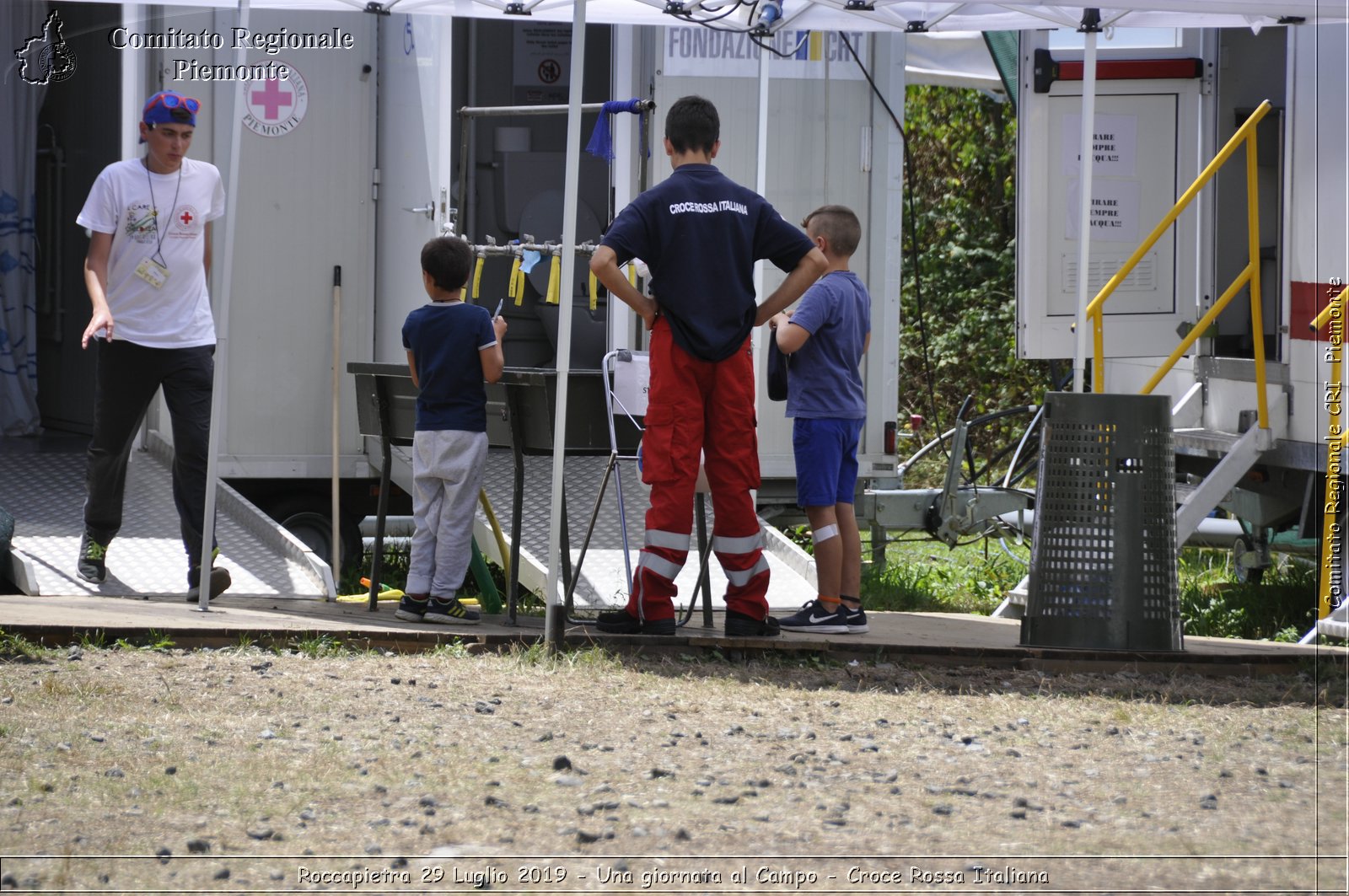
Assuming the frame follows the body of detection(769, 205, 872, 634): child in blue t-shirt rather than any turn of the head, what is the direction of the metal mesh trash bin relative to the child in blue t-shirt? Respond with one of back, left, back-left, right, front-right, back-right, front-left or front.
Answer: back-right

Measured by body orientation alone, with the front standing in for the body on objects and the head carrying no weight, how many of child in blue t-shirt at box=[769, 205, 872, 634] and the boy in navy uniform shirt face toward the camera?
0

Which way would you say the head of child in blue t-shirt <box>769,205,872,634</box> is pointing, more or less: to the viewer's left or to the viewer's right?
to the viewer's left

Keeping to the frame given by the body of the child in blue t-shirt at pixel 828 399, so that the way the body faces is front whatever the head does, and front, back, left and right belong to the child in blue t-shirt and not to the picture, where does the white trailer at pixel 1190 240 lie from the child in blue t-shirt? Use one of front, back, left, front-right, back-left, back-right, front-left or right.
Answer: right

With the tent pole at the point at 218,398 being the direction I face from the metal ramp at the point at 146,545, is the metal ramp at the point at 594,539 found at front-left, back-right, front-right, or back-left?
front-left

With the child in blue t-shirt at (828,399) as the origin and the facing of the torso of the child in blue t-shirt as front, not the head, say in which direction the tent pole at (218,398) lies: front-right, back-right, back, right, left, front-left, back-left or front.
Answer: front-left

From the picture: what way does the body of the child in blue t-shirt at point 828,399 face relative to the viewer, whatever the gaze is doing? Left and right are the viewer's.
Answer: facing away from the viewer and to the left of the viewer

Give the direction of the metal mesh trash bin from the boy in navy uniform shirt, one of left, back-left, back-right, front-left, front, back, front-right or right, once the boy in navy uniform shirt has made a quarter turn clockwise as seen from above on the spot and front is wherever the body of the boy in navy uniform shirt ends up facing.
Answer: front

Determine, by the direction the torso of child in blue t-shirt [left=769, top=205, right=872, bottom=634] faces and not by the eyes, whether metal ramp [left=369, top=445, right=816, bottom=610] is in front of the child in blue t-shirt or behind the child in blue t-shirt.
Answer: in front

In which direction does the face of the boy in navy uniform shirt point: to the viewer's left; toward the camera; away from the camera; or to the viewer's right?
away from the camera

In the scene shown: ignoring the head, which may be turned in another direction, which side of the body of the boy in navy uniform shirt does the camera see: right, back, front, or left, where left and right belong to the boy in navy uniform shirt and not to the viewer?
back

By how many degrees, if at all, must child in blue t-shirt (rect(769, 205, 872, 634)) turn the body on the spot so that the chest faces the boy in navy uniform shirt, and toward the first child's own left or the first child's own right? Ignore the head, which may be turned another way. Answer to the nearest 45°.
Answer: approximately 90° to the first child's own left
